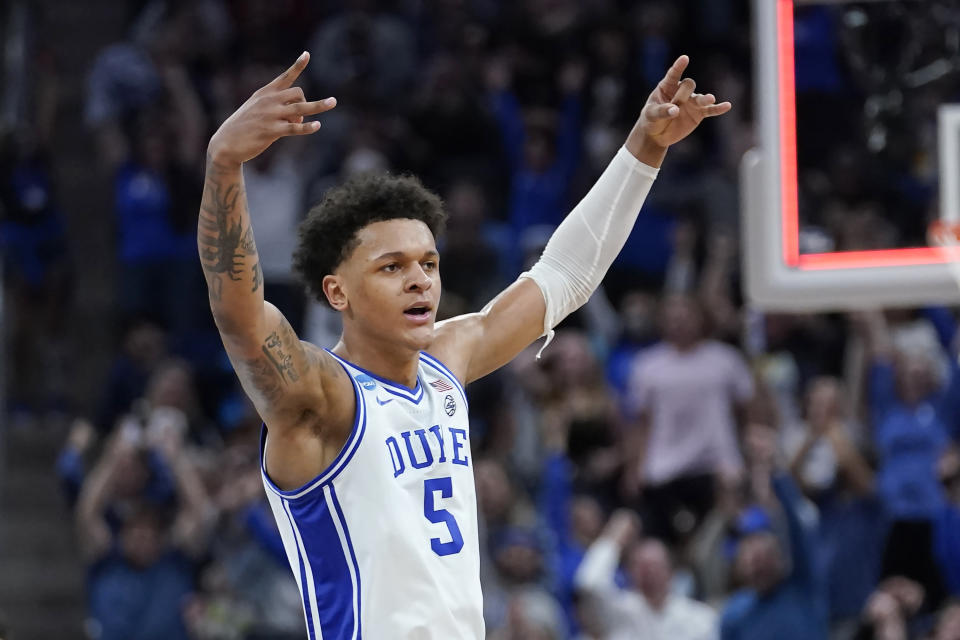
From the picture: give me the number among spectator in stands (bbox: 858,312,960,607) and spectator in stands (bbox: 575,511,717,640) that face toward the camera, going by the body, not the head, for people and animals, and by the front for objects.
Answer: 2

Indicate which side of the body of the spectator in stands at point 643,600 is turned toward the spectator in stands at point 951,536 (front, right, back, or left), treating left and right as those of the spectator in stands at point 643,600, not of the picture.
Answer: left

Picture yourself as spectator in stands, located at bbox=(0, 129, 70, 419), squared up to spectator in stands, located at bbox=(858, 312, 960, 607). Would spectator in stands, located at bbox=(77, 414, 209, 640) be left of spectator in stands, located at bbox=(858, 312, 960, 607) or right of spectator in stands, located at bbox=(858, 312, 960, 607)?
right

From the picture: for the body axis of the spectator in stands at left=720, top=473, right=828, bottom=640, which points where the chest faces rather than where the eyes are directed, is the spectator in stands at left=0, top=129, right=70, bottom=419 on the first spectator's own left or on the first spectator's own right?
on the first spectator's own right

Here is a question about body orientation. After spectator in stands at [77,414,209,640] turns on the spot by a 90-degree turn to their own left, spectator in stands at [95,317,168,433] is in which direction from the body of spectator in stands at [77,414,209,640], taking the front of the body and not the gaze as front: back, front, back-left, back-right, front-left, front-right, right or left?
left

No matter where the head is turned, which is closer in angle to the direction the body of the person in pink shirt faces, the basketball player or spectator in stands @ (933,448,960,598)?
the basketball player

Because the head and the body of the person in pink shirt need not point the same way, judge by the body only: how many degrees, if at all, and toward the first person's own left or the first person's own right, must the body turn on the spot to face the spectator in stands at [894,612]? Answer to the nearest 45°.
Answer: approximately 45° to the first person's own left

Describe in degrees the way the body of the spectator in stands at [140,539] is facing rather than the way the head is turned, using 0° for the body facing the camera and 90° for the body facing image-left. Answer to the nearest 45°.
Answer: approximately 0°

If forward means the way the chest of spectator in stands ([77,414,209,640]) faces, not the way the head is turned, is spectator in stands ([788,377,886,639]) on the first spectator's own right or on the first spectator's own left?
on the first spectator's own left

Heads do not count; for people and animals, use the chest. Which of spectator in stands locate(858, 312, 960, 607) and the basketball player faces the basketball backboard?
the spectator in stands
